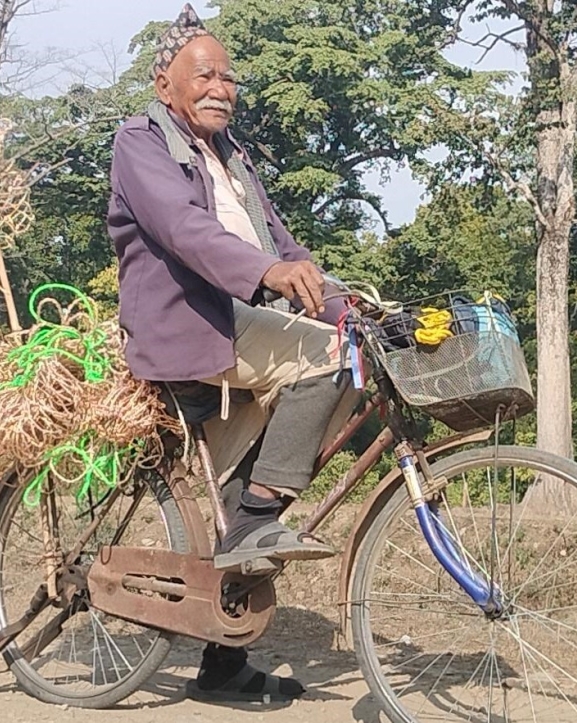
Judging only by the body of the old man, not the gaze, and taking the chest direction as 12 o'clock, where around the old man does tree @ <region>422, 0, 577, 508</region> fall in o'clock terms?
The tree is roughly at 8 o'clock from the old man.

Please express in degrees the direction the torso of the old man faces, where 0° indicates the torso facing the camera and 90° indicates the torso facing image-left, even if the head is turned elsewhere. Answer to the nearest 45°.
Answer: approximately 315°

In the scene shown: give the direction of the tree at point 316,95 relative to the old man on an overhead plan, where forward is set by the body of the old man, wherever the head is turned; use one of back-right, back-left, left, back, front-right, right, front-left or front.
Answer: back-left

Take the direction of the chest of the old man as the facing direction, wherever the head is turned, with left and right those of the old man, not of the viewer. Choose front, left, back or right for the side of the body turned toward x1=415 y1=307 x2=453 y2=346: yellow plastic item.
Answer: front
